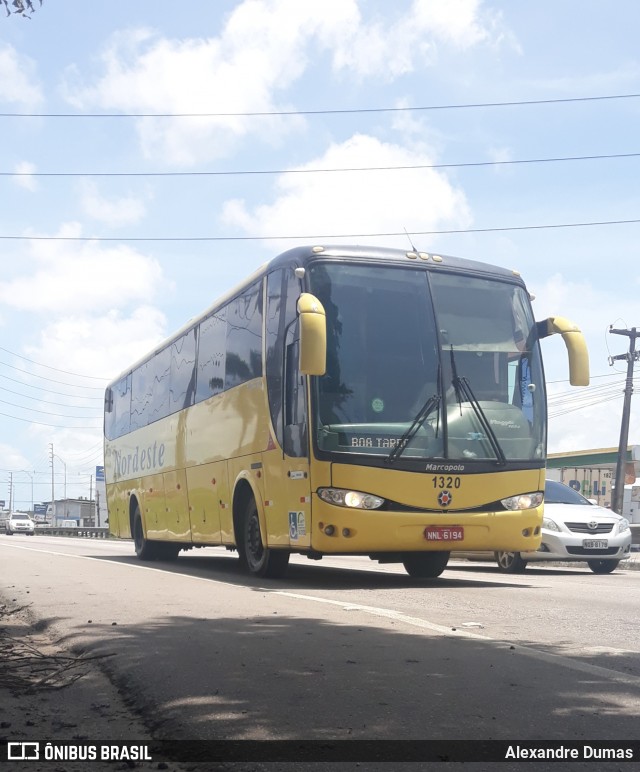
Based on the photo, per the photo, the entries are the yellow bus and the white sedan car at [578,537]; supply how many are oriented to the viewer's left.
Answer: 0

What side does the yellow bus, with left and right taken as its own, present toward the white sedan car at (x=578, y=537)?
left

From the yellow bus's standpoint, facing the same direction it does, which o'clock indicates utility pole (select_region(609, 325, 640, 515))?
The utility pole is roughly at 8 o'clock from the yellow bus.

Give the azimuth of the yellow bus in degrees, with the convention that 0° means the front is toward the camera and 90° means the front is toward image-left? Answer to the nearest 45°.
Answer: approximately 315°

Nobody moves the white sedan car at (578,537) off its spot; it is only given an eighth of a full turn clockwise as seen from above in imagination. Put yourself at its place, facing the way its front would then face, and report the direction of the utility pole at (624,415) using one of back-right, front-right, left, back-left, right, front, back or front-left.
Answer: back

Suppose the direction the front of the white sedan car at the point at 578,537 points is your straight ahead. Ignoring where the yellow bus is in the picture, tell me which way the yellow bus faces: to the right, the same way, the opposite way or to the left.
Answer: the same way
